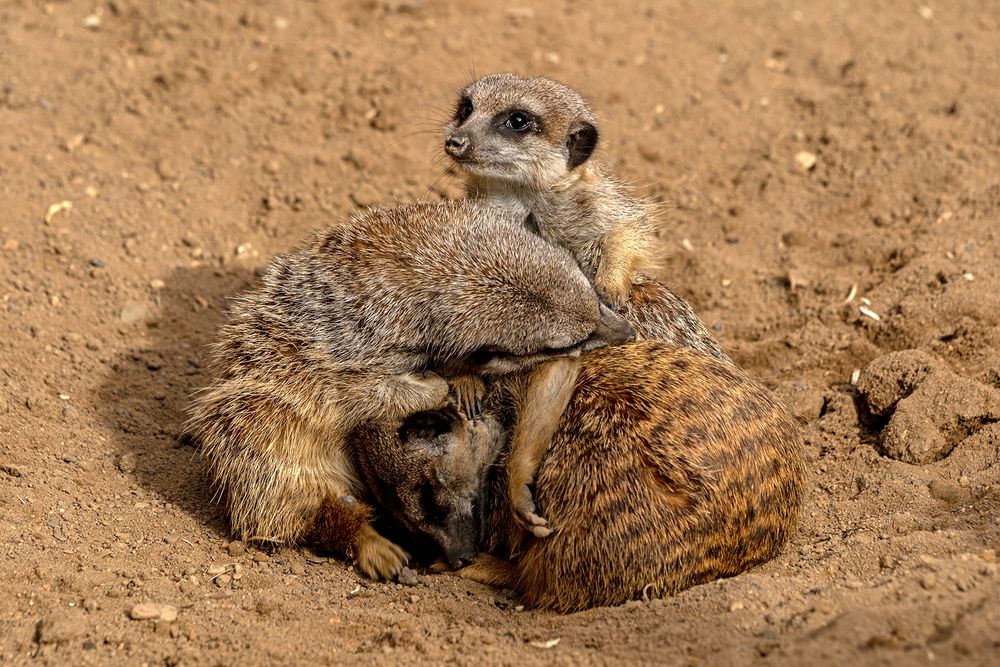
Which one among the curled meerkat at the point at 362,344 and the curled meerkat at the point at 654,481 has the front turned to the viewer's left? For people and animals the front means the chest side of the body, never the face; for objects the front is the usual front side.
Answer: the curled meerkat at the point at 654,481

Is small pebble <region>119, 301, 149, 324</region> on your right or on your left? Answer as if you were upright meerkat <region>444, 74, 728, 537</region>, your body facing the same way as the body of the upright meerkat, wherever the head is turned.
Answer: on your right

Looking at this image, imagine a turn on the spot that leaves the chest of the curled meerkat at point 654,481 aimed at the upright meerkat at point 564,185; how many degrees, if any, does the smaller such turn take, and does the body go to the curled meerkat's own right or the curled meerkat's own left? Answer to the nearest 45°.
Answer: approximately 45° to the curled meerkat's own right

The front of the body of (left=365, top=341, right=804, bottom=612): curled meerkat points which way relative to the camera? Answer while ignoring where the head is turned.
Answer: to the viewer's left

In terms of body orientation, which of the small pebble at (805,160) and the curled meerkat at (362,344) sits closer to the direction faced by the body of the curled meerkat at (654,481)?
the curled meerkat

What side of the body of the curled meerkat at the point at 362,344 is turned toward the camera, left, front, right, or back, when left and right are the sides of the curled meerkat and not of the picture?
right

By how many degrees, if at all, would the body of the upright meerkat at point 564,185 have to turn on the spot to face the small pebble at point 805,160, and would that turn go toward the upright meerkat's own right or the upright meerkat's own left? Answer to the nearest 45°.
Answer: approximately 180°

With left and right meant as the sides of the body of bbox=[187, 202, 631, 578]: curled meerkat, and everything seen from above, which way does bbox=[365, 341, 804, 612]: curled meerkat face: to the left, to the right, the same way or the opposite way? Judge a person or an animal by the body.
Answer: the opposite way

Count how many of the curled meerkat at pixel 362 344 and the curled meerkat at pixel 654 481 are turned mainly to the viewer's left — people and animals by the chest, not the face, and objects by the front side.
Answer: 1
